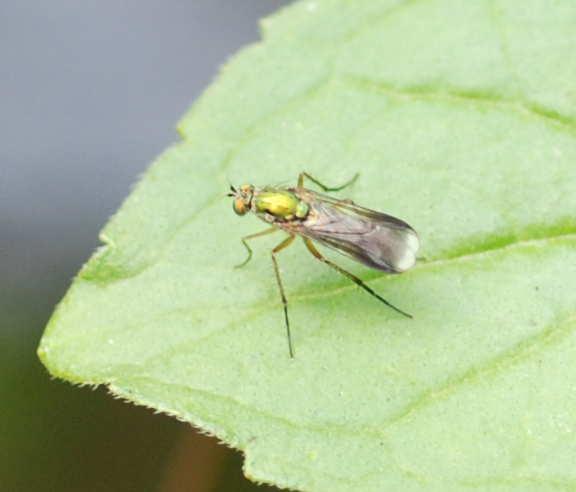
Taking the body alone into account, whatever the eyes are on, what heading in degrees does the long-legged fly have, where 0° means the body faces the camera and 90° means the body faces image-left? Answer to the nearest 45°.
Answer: approximately 90°
